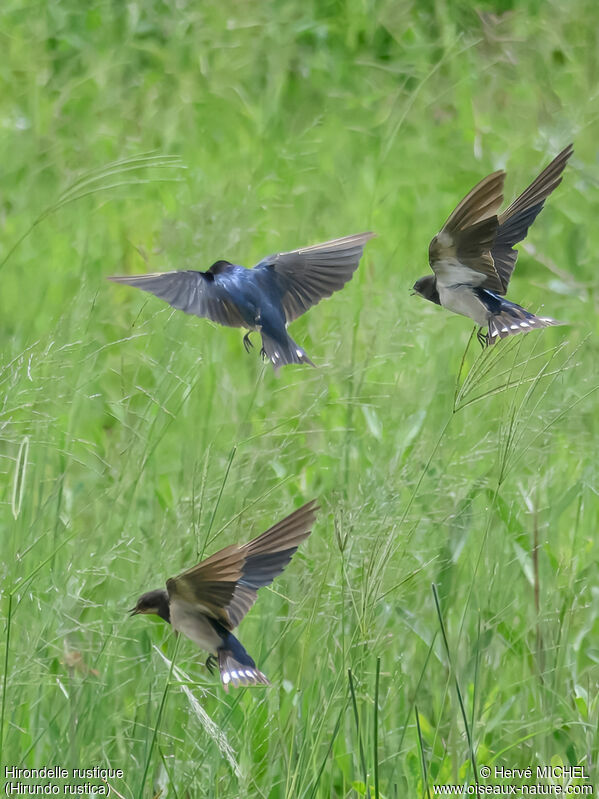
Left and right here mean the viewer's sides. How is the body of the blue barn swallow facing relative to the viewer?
facing away from the viewer and to the left of the viewer

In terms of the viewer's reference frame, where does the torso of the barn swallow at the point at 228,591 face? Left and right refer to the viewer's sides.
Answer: facing to the left of the viewer

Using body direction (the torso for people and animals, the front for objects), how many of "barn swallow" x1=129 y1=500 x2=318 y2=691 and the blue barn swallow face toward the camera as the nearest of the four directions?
0
